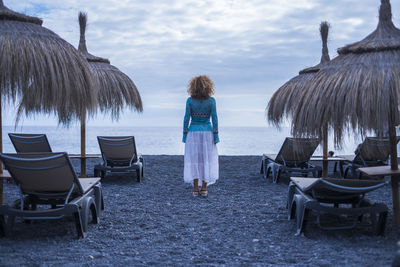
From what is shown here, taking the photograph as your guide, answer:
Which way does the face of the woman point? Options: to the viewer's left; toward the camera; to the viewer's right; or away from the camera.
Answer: away from the camera

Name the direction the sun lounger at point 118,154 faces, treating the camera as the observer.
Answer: facing away from the viewer

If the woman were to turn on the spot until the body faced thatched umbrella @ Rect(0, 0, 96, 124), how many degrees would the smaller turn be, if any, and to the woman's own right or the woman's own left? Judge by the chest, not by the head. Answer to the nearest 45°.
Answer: approximately 135° to the woman's own left

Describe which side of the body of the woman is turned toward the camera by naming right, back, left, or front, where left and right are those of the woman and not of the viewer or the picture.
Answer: back

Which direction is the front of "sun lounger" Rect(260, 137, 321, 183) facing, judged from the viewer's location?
facing away from the viewer and to the left of the viewer

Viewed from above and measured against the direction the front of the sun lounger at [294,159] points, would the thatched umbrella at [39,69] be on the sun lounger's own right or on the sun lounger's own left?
on the sun lounger's own left

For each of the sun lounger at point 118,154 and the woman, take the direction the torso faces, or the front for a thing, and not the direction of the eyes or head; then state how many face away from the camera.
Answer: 2

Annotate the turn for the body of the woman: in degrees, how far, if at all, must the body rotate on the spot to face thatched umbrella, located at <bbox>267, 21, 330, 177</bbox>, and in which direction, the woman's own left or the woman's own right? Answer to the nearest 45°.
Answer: approximately 45° to the woman's own right
